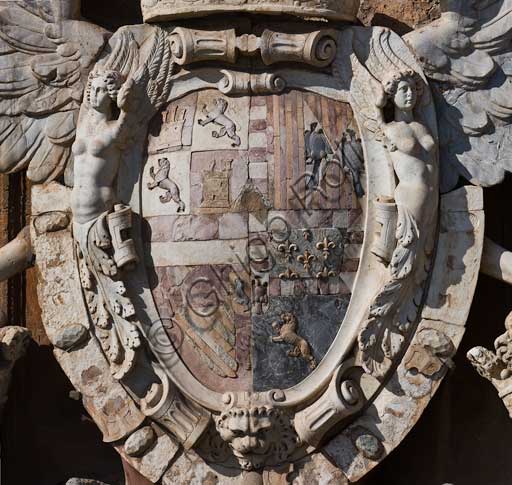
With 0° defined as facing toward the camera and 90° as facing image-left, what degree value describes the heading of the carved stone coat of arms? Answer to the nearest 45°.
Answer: approximately 0°
